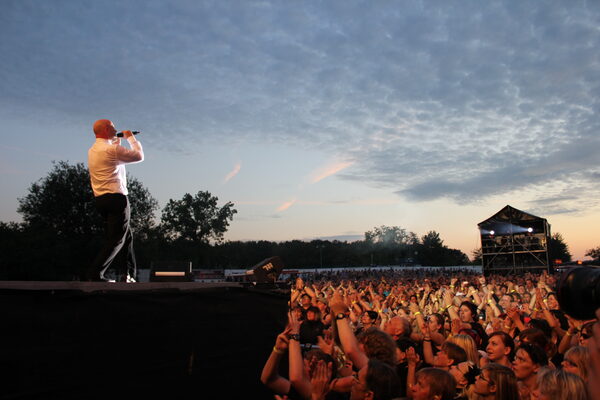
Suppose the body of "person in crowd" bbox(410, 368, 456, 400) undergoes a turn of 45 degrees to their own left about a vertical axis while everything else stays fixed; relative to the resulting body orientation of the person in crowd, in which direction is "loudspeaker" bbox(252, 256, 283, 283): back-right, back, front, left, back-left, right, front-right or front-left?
right

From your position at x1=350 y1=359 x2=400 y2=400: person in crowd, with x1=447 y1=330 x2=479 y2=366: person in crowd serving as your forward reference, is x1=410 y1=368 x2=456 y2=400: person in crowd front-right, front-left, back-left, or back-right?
front-right

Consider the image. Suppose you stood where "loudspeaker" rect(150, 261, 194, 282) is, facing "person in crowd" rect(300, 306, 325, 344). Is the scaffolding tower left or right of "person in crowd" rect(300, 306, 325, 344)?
left

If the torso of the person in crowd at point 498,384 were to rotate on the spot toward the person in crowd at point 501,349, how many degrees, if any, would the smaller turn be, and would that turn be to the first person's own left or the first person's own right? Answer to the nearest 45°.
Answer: approximately 90° to the first person's own right

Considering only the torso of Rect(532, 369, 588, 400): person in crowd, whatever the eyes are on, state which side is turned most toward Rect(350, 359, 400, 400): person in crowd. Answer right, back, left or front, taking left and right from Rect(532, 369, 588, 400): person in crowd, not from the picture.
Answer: front

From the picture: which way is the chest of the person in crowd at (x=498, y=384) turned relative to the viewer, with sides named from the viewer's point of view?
facing to the left of the viewer

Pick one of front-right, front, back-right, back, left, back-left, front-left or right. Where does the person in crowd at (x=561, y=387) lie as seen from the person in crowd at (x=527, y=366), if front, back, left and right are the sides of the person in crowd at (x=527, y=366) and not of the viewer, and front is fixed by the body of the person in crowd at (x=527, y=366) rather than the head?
left

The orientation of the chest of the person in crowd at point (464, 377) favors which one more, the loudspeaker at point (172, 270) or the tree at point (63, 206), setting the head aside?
the loudspeaker

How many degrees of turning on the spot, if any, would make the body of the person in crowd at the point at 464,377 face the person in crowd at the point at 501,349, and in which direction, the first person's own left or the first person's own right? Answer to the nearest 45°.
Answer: approximately 135° to the first person's own right

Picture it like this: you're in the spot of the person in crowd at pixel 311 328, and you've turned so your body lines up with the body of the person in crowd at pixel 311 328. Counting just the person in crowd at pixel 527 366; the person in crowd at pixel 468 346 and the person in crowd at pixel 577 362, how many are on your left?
3

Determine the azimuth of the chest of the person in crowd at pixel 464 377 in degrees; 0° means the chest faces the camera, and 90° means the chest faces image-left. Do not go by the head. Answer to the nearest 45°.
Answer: approximately 90°
